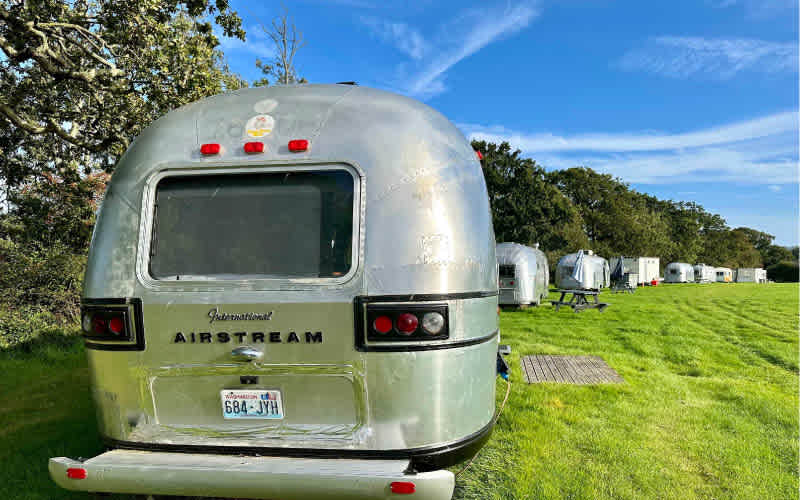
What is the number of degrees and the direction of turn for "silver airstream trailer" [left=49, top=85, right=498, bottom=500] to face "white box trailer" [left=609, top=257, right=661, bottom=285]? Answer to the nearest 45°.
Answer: approximately 45° to its right

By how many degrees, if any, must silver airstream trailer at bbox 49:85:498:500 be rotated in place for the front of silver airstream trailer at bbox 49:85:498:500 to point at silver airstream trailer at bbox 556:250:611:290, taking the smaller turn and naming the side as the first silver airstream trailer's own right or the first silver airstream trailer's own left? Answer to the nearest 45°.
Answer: approximately 45° to the first silver airstream trailer's own right

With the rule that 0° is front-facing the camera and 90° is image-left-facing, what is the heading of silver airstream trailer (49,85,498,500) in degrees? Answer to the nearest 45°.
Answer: approximately 180°

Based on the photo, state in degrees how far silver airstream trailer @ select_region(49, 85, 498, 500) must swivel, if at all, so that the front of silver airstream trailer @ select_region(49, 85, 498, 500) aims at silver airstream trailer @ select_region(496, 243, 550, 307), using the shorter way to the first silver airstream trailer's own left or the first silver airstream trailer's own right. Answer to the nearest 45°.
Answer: approximately 45° to the first silver airstream trailer's own right
